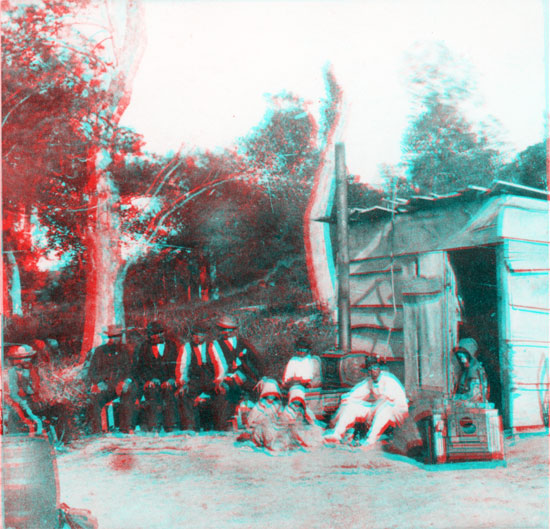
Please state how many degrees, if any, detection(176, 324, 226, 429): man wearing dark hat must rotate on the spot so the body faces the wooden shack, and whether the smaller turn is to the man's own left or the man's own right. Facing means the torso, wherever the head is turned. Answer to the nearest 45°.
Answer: approximately 90° to the man's own left

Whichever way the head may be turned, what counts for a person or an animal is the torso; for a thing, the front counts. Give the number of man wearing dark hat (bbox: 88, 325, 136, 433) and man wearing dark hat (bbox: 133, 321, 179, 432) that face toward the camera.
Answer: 2

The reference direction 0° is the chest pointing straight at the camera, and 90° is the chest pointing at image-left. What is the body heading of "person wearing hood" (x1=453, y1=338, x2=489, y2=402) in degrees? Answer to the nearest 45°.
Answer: approximately 45°

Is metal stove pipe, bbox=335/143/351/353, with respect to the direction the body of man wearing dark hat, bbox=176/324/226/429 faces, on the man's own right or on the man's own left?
on the man's own left

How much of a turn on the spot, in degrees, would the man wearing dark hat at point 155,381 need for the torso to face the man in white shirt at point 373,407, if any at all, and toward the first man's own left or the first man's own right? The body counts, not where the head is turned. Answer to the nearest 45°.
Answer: approximately 90° to the first man's own left

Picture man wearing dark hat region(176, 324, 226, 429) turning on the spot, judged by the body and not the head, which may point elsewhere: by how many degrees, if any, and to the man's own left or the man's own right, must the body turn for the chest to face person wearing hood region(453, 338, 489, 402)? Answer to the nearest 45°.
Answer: approximately 90° to the man's own left
